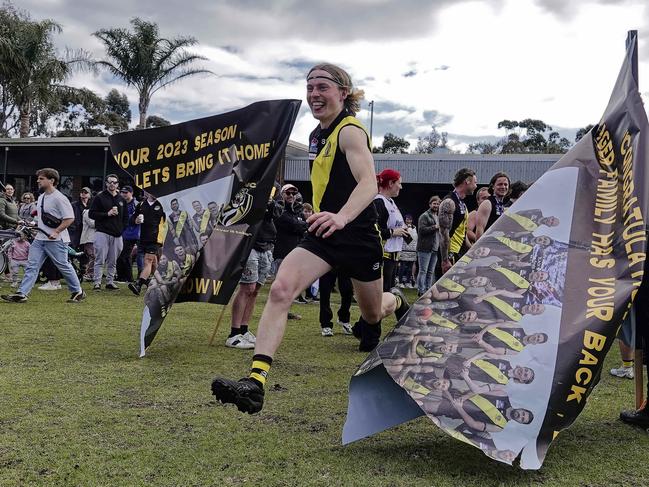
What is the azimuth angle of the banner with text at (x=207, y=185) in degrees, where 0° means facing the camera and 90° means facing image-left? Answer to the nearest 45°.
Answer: approximately 0°

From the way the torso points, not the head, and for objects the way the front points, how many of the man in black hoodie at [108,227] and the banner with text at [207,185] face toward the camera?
2

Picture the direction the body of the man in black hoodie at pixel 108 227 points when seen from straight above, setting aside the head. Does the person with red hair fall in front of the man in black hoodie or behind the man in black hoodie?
in front

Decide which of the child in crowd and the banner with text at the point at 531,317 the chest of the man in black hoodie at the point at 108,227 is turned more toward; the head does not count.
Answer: the banner with text

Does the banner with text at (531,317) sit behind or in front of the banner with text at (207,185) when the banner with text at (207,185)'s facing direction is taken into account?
in front

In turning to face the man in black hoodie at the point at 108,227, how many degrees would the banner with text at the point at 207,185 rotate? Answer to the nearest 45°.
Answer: approximately 180°
